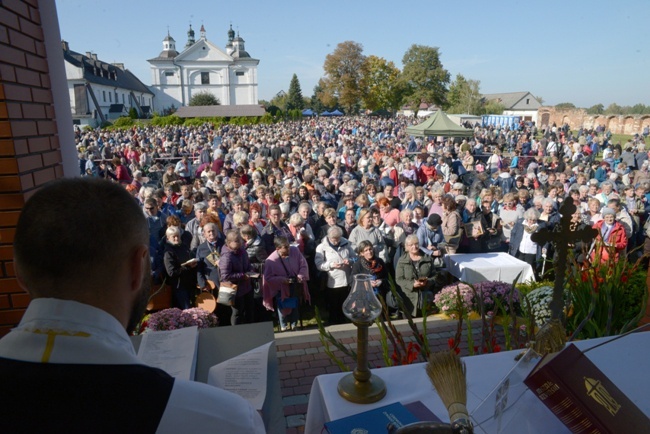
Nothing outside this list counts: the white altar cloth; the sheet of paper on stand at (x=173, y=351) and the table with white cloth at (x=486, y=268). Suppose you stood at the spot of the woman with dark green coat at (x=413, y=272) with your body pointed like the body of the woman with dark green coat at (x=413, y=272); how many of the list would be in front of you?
2

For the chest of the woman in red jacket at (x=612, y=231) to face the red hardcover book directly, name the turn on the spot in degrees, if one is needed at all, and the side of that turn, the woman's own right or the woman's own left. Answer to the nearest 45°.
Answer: approximately 45° to the woman's own left

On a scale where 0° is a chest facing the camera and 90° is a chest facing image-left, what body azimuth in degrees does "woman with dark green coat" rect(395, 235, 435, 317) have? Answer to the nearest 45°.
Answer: approximately 0°

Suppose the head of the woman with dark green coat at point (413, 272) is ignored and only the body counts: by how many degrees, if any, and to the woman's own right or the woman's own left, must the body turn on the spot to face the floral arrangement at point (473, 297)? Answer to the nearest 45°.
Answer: approximately 45° to the woman's own left

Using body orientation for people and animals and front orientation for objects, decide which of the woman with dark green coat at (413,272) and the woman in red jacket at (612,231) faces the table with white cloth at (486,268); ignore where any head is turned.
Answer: the woman in red jacket

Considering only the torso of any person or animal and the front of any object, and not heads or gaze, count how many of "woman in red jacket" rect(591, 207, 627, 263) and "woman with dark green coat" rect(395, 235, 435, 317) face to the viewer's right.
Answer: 0

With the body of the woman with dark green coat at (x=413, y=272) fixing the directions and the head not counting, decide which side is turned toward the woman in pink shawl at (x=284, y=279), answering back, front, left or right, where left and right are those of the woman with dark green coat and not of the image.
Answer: right

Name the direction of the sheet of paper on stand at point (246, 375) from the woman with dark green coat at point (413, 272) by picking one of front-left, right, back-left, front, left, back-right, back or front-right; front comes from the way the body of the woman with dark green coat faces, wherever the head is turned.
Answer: front

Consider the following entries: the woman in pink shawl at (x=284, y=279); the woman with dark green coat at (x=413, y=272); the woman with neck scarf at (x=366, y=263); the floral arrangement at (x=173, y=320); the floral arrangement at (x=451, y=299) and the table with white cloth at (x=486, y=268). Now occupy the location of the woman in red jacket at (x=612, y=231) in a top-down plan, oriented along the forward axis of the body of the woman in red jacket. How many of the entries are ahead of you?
6

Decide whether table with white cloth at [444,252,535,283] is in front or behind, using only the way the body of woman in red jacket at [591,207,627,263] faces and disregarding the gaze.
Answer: in front

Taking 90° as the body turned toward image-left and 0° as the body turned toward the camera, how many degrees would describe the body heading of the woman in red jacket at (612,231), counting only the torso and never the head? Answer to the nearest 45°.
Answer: approximately 45°
